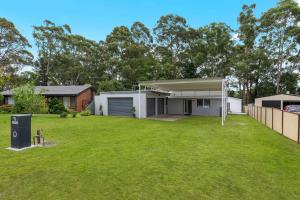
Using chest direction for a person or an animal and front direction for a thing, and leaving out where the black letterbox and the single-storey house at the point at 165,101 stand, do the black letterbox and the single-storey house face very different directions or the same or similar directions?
same or similar directions

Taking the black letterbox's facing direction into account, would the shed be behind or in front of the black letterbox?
behind

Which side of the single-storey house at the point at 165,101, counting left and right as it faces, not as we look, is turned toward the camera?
front

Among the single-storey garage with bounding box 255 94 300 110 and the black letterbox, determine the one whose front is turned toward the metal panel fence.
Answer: the single-storey garage

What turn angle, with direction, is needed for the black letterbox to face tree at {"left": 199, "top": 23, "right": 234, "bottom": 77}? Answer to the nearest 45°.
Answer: approximately 180°

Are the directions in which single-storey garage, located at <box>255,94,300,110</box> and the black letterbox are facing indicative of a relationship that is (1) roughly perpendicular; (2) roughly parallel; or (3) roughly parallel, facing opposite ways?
roughly parallel

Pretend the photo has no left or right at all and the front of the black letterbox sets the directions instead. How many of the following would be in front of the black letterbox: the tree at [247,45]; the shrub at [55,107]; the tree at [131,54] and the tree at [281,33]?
0

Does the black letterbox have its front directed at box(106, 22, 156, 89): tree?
no

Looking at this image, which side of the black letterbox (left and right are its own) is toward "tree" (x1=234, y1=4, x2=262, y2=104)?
back

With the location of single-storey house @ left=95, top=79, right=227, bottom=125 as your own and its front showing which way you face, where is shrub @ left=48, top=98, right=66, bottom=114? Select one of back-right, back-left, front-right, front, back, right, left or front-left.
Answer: right

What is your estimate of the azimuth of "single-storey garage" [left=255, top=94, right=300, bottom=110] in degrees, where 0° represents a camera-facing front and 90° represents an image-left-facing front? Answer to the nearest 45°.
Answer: approximately 0°

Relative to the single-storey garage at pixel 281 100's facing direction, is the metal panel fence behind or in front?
in front

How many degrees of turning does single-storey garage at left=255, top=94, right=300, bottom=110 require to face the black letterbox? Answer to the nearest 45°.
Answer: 0° — it already faces it

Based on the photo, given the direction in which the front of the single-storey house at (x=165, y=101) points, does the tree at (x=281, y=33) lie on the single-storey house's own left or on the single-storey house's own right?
on the single-storey house's own left

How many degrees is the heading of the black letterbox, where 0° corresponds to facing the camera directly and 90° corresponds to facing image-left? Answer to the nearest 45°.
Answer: approximately 45°

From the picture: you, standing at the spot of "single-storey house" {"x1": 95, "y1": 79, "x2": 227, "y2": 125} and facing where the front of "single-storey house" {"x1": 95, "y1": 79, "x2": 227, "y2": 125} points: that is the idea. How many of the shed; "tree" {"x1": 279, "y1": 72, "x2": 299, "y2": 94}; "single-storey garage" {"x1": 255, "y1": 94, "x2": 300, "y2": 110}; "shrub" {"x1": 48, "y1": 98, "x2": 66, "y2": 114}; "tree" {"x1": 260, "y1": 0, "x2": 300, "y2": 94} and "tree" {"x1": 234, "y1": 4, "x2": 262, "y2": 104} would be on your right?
1

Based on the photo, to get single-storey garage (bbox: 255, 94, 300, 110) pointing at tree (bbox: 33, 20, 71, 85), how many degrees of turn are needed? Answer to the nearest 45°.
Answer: approximately 90° to its right

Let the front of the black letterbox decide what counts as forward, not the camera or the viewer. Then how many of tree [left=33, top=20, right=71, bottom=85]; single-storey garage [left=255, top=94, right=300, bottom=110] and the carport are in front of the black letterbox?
0

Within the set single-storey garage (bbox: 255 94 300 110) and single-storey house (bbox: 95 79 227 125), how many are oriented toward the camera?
2

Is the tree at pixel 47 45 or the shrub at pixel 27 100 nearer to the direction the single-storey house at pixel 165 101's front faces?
the shrub
